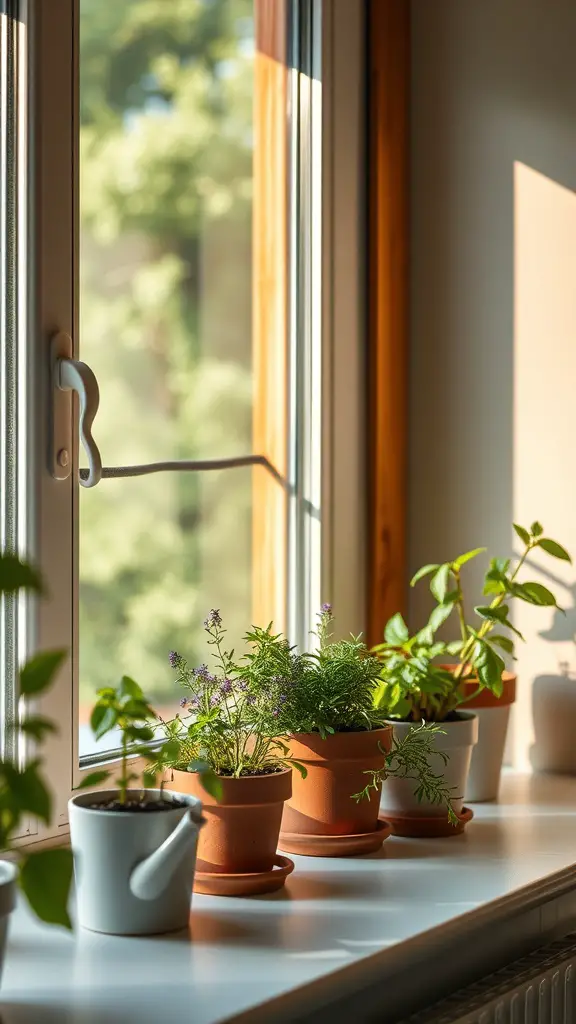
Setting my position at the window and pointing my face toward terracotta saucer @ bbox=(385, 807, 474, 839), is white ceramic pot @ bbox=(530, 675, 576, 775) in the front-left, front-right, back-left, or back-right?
front-left

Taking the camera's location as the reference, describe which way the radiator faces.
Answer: facing the viewer and to the right of the viewer

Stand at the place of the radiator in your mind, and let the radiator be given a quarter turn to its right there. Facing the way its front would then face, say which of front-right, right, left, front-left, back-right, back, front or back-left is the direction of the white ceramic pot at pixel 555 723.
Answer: back-right
